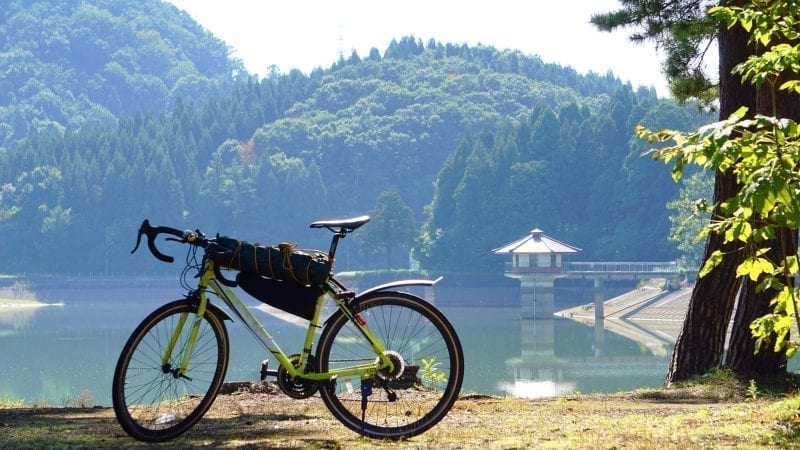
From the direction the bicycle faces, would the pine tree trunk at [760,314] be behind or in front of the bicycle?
behind

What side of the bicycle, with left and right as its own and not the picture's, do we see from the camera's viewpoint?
left

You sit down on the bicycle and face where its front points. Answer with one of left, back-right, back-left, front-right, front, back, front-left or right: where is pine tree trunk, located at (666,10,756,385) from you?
back-right
